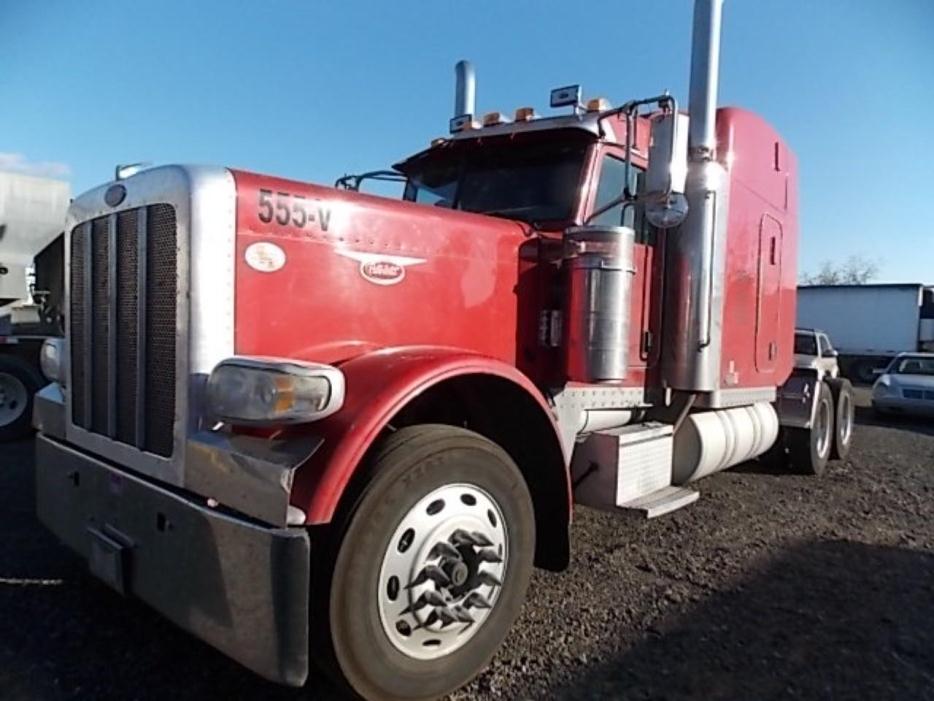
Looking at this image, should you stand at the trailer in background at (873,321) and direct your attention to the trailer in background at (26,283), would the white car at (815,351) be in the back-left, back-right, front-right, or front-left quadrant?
front-left

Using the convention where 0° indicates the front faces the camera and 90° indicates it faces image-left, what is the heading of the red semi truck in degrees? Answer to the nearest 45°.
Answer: approximately 45°

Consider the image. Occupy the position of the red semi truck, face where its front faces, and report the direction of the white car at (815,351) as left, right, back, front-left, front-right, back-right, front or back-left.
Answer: back

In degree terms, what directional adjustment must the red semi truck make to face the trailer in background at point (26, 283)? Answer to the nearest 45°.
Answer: approximately 90° to its right

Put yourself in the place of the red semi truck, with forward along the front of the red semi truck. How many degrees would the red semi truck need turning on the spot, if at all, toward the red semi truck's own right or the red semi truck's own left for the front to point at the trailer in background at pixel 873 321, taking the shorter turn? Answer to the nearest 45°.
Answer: approximately 180°

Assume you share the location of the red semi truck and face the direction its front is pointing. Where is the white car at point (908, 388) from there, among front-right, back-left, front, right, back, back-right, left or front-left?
back
